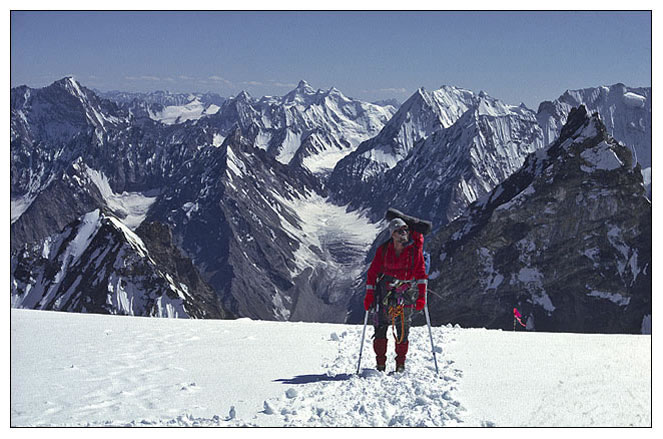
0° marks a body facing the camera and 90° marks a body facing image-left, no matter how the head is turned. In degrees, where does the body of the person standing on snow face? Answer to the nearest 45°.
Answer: approximately 0°
